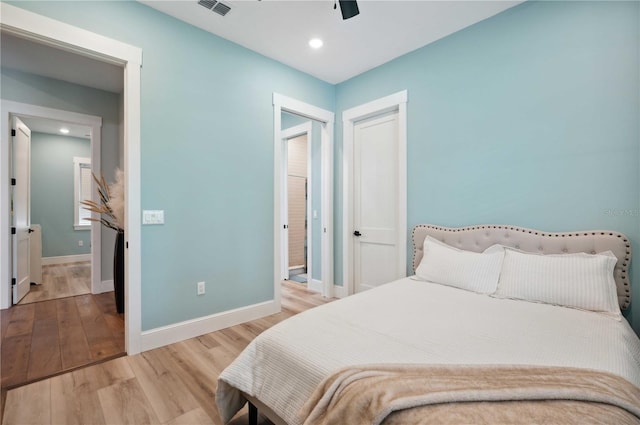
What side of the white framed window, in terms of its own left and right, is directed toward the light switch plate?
front

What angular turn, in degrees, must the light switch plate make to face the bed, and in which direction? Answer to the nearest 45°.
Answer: approximately 45° to its left

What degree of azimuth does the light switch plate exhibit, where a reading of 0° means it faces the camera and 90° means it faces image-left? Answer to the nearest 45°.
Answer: approximately 0°

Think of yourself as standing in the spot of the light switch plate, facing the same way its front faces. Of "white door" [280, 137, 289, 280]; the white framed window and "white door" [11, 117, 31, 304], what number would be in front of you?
0

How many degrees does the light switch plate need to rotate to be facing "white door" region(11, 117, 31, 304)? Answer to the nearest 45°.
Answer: approximately 135° to its right

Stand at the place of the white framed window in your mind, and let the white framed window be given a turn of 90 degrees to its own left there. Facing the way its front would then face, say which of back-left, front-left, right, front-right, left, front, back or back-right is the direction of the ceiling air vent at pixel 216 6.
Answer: right

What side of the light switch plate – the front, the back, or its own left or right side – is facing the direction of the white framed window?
back

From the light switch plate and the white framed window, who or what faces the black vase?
the white framed window

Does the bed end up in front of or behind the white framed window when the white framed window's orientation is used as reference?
in front

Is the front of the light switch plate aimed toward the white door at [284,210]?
no

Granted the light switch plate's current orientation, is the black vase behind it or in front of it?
behind

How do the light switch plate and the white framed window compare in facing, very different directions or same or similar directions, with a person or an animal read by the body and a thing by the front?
same or similar directions

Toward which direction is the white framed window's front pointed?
toward the camera
